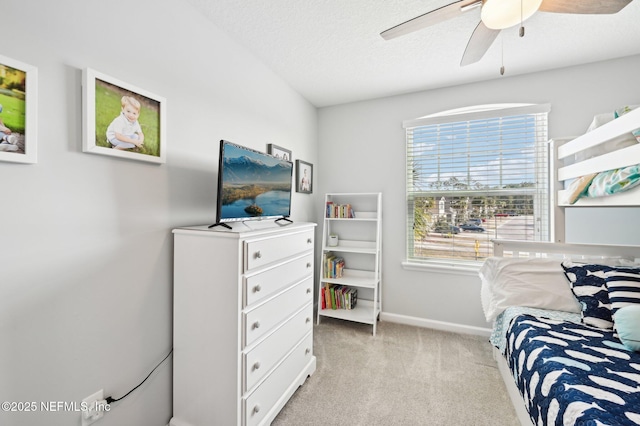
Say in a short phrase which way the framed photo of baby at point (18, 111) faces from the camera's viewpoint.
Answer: facing the viewer and to the right of the viewer

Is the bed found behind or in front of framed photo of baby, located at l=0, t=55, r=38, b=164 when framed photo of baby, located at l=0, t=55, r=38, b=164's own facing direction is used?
in front

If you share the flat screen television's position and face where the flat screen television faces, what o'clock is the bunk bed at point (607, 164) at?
The bunk bed is roughly at 11 o'clock from the flat screen television.

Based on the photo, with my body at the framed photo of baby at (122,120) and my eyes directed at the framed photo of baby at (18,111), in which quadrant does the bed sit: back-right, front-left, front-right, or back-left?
back-left

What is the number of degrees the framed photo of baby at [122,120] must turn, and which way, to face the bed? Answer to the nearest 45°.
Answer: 0° — it already faces it

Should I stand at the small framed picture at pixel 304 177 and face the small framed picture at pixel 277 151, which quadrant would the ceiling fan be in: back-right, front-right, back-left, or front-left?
front-left

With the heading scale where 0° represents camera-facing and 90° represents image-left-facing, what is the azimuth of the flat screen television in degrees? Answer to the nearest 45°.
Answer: approximately 315°

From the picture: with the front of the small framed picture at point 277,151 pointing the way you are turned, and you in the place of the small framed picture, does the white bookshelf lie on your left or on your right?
on your left

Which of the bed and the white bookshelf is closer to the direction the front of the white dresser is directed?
the bed

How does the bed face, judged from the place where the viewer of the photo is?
facing the viewer
